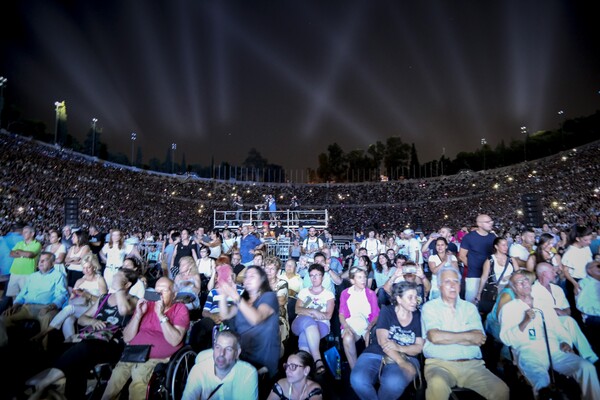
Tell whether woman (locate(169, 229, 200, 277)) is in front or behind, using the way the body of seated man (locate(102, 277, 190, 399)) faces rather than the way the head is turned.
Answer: behind

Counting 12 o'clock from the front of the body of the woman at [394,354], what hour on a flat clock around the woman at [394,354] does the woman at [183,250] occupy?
the woman at [183,250] is roughly at 4 o'clock from the woman at [394,354].

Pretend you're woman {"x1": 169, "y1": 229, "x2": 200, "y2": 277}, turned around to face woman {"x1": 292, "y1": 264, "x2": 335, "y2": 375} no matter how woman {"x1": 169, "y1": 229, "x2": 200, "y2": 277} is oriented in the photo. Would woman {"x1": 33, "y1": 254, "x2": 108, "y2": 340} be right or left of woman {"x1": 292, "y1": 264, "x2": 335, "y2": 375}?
right

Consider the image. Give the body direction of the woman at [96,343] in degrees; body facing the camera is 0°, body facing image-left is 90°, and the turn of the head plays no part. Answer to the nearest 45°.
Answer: approximately 45°

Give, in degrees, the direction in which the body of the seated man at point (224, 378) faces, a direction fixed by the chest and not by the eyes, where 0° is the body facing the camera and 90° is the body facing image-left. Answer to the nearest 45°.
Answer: approximately 0°

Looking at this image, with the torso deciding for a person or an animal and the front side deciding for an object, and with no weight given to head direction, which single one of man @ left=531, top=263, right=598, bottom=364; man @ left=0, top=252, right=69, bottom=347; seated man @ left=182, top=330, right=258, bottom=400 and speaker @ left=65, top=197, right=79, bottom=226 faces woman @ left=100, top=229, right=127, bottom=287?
the speaker

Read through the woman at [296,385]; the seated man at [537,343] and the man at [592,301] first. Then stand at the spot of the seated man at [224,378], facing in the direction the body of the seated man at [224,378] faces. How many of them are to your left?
3

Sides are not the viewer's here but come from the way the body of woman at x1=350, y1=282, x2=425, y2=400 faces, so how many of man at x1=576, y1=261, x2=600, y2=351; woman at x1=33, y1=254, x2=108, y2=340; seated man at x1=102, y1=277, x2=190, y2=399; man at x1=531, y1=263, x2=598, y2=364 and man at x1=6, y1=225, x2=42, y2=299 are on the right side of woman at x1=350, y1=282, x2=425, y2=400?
3

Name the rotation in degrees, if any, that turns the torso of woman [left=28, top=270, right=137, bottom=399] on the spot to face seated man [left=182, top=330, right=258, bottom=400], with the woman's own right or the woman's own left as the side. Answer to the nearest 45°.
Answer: approximately 90° to the woman's own left
